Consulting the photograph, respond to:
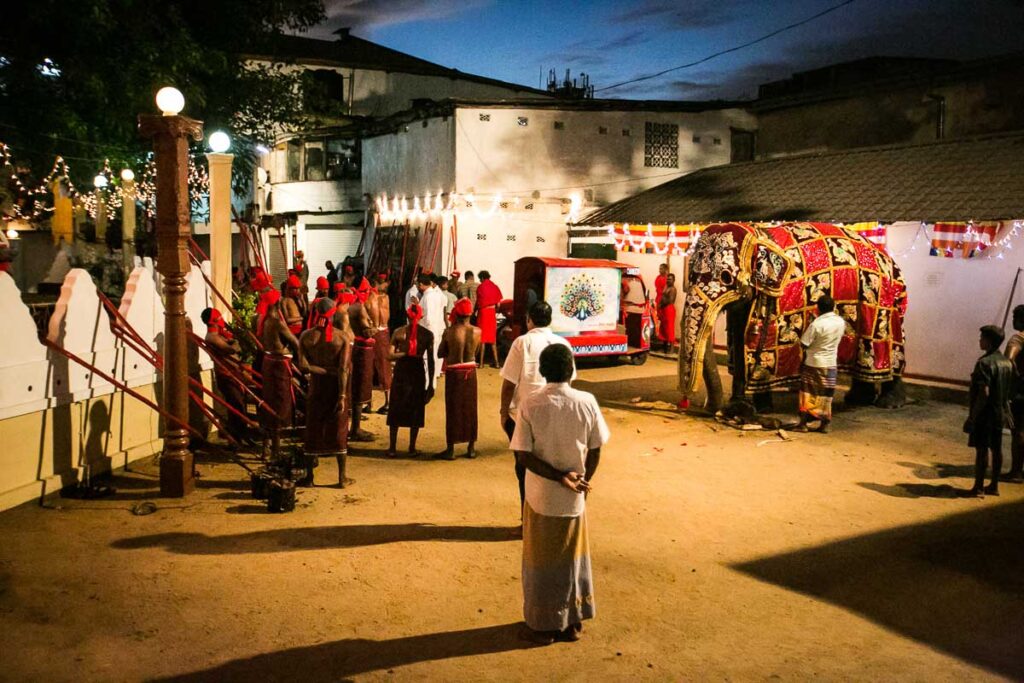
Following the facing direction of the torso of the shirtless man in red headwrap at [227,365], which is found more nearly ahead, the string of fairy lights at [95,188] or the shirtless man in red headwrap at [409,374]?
the shirtless man in red headwrap

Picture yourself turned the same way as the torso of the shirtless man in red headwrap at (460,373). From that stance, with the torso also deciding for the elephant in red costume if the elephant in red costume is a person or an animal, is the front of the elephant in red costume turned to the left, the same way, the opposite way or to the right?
to the left

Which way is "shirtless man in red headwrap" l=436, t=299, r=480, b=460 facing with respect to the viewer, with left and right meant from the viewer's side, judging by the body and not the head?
facing away from the viewer

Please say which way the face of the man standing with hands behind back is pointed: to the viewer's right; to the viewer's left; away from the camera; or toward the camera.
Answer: away from the camera

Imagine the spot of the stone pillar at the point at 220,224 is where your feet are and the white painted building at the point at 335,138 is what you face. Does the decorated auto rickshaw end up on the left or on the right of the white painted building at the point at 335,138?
right

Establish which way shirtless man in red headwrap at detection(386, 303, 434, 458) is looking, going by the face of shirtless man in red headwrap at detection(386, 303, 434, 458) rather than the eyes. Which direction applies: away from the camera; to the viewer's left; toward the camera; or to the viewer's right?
away from the camera

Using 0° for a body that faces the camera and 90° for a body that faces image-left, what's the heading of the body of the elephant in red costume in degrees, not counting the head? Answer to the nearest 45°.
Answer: approximately 90°

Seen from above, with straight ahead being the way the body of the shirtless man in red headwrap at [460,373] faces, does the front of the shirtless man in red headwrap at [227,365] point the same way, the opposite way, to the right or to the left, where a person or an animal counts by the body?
to the right

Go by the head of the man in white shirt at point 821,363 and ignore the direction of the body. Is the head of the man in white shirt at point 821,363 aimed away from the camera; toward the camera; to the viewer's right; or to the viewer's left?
away from the camera

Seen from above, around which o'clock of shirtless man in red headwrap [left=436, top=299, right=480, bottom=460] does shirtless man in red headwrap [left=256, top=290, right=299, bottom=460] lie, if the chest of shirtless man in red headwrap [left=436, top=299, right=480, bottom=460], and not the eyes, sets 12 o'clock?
shirtless man in red headwrap [left=256, top=290, right=299, bottom=460] is roughly at 9 o'clock from shirtless man in red headwrap [left=436, top=299, right=480, bottom=460].
